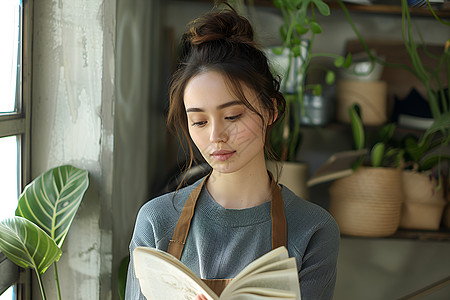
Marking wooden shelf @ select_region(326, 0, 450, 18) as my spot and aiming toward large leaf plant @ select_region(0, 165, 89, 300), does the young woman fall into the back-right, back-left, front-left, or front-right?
front-left

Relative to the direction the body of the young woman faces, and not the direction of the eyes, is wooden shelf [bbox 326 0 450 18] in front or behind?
behind

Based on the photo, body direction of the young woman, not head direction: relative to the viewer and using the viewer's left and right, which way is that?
facing the viewer

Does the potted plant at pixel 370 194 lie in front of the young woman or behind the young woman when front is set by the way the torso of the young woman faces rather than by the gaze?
behind

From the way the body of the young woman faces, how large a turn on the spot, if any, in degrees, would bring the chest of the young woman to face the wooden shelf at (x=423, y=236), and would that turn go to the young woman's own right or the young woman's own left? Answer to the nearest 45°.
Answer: approximately 135° to the young woman's own left
